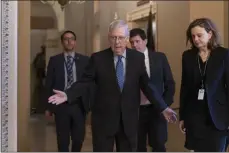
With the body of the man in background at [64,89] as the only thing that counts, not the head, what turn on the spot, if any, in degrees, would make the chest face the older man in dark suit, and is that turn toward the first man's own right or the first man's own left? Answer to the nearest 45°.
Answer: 0° — they already face them

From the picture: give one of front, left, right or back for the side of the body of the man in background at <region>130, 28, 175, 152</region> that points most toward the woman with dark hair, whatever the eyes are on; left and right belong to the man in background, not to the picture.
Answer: left

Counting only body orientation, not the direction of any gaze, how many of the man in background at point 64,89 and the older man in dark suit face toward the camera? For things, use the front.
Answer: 2

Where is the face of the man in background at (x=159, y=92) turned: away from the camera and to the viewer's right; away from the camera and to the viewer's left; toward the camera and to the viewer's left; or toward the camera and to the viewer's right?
toward the camera and to the viewer's left

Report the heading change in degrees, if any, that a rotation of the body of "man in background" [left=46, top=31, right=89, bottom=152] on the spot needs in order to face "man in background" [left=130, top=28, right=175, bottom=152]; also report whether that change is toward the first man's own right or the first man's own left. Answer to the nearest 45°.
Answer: approximately 45° to the first man's own left

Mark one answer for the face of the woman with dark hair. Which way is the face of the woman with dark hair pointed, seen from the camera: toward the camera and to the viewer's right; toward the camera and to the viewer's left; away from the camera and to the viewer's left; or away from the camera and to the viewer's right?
toward the camera and to the viewer's left

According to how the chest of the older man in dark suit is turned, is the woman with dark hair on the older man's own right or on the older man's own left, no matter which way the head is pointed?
on the older man's own left

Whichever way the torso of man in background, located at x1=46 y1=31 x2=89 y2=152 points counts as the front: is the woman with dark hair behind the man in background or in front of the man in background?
in front

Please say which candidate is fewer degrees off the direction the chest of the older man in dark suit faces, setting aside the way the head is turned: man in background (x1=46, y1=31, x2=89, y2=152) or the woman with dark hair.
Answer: the woman with dark hair
